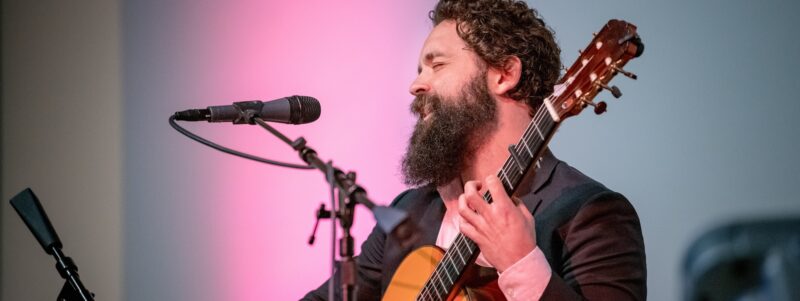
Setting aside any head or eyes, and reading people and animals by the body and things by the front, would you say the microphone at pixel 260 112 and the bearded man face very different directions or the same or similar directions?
very different directions

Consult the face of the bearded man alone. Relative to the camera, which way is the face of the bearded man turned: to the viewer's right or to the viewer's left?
to the viewer's left

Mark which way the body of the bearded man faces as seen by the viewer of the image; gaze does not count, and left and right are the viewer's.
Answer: facing the viewer and to the left of the viewer

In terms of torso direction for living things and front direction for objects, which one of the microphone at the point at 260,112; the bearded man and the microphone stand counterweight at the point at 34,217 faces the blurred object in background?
the microphone at the point at 260,112

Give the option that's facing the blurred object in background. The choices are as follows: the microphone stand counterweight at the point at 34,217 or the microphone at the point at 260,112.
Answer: the microphone at the point at 260,112

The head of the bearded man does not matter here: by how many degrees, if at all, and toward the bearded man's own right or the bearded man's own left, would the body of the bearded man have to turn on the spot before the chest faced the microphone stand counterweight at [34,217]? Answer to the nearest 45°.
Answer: approximately 45° to the bearded man's own right

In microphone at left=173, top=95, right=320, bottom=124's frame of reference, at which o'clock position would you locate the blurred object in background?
The blurred object in background is roughly at 12 o'clock from the microphone.

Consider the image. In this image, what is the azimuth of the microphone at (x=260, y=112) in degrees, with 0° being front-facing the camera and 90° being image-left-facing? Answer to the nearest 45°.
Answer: approximately 270°

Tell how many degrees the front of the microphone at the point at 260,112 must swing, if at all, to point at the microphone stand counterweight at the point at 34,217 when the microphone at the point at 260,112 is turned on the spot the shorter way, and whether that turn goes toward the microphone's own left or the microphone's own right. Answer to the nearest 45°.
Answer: approximately 135° to the microphone's own left

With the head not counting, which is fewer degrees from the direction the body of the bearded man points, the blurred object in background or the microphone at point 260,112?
the microphone
